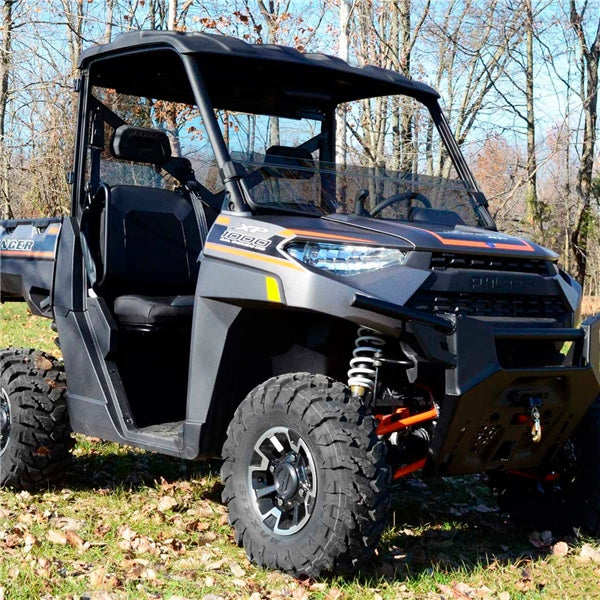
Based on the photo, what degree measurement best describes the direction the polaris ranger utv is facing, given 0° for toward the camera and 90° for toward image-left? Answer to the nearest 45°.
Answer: approximately 315°

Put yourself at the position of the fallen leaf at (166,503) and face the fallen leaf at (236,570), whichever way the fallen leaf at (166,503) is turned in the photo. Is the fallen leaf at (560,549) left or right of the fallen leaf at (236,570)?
left

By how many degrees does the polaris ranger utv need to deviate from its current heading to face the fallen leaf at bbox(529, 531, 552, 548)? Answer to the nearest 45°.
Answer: approximately 45° to its left
